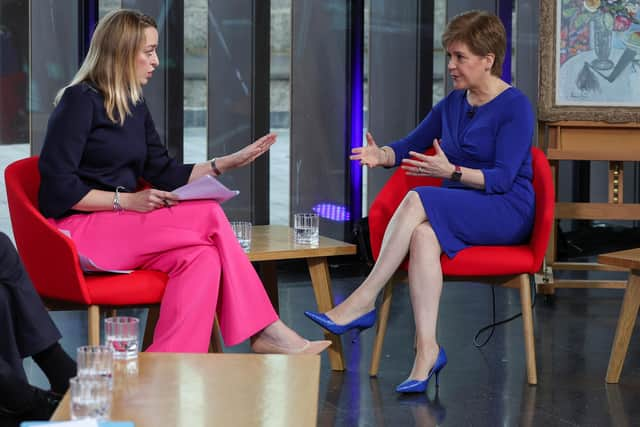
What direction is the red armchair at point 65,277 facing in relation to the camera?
to the viewer's right

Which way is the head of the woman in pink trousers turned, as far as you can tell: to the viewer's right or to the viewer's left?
to the viewer's right

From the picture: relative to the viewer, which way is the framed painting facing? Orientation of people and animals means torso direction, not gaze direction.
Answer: toward the camera

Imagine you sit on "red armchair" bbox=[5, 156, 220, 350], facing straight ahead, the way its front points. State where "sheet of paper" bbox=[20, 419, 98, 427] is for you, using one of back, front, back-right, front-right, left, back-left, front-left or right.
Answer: right

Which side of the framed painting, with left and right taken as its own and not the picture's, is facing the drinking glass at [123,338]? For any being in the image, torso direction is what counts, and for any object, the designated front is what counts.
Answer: front

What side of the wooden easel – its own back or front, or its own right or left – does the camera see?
front

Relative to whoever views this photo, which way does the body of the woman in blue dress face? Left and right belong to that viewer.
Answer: facing the viewer and to the left of the viewer

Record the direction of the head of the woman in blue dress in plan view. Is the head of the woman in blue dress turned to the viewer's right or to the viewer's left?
to the viewer's left

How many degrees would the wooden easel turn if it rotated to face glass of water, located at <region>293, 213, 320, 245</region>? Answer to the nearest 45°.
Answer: approximately 45° to its right

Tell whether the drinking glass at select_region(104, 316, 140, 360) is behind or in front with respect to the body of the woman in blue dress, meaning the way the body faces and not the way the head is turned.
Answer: in front

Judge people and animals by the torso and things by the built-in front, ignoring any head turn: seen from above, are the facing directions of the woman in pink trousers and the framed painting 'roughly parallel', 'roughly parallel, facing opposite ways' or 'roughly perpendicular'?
roughly perpendicular

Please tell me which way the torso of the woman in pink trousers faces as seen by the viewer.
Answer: to the viewer's right

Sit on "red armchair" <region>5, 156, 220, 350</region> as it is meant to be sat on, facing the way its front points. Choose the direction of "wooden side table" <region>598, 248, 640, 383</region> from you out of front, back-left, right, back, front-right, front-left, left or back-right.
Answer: front

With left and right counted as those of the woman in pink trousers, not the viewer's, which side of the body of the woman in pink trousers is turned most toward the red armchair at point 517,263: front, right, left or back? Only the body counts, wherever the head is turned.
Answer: front

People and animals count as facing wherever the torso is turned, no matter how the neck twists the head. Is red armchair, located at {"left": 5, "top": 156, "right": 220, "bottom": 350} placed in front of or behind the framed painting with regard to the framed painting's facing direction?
in front
